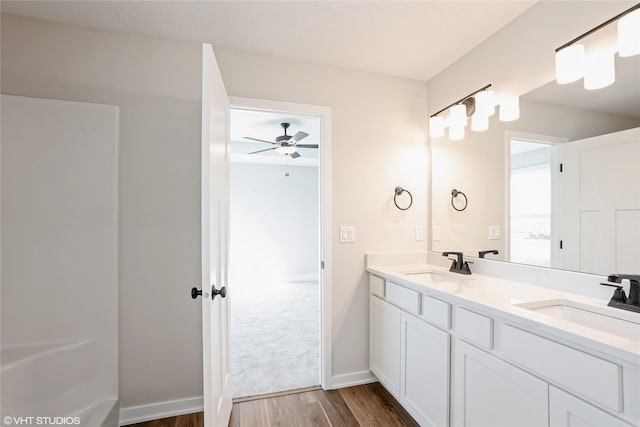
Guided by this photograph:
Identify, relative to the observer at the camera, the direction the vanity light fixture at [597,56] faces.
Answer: facing the viewer and to the left of the viewer

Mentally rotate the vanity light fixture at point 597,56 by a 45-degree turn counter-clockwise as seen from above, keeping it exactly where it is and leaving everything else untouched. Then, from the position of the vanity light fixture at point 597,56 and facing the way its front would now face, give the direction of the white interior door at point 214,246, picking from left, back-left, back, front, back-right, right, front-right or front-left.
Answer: front-right

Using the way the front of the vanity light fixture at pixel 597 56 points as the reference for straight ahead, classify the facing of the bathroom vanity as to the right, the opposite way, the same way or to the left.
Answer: the same way

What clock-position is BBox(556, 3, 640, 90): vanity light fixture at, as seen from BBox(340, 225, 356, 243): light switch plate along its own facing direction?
The vanity light fixture is roughly at 10 o'clock from the light switch plate.

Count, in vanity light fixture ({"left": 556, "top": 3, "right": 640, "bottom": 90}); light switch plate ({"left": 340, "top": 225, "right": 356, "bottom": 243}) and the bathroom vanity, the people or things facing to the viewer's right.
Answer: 0

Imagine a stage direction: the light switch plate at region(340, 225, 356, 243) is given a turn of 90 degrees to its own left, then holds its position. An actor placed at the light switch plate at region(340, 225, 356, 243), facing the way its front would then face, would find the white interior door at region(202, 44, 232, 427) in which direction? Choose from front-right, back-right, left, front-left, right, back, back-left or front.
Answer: back-right

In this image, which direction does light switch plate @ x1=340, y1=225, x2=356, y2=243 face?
toward the camera

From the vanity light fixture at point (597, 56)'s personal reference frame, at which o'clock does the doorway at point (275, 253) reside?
The doorway is roughly at 2 o'clock from the vanity light fixture.

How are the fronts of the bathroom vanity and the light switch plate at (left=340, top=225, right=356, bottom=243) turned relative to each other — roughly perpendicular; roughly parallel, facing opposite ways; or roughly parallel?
roughly perpendicular
